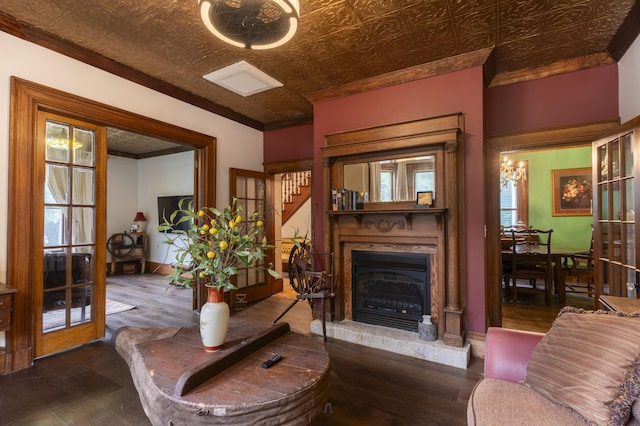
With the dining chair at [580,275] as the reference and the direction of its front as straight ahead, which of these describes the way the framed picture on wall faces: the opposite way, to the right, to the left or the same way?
to the left

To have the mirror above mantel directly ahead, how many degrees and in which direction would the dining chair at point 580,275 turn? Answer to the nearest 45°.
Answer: approximately 90° to its left

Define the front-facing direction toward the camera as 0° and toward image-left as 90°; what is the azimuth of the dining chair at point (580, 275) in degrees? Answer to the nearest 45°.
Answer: approximately 90°

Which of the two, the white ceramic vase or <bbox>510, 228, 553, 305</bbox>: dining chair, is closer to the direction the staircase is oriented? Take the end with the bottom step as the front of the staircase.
the white ceramic vase

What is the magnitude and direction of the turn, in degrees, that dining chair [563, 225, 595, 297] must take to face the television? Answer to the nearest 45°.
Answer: approximately 45° to its left

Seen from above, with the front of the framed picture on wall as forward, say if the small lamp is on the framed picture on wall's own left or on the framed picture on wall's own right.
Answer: on the framed picture on wall's own right

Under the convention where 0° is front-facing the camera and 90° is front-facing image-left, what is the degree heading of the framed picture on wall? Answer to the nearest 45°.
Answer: approximately 0°
